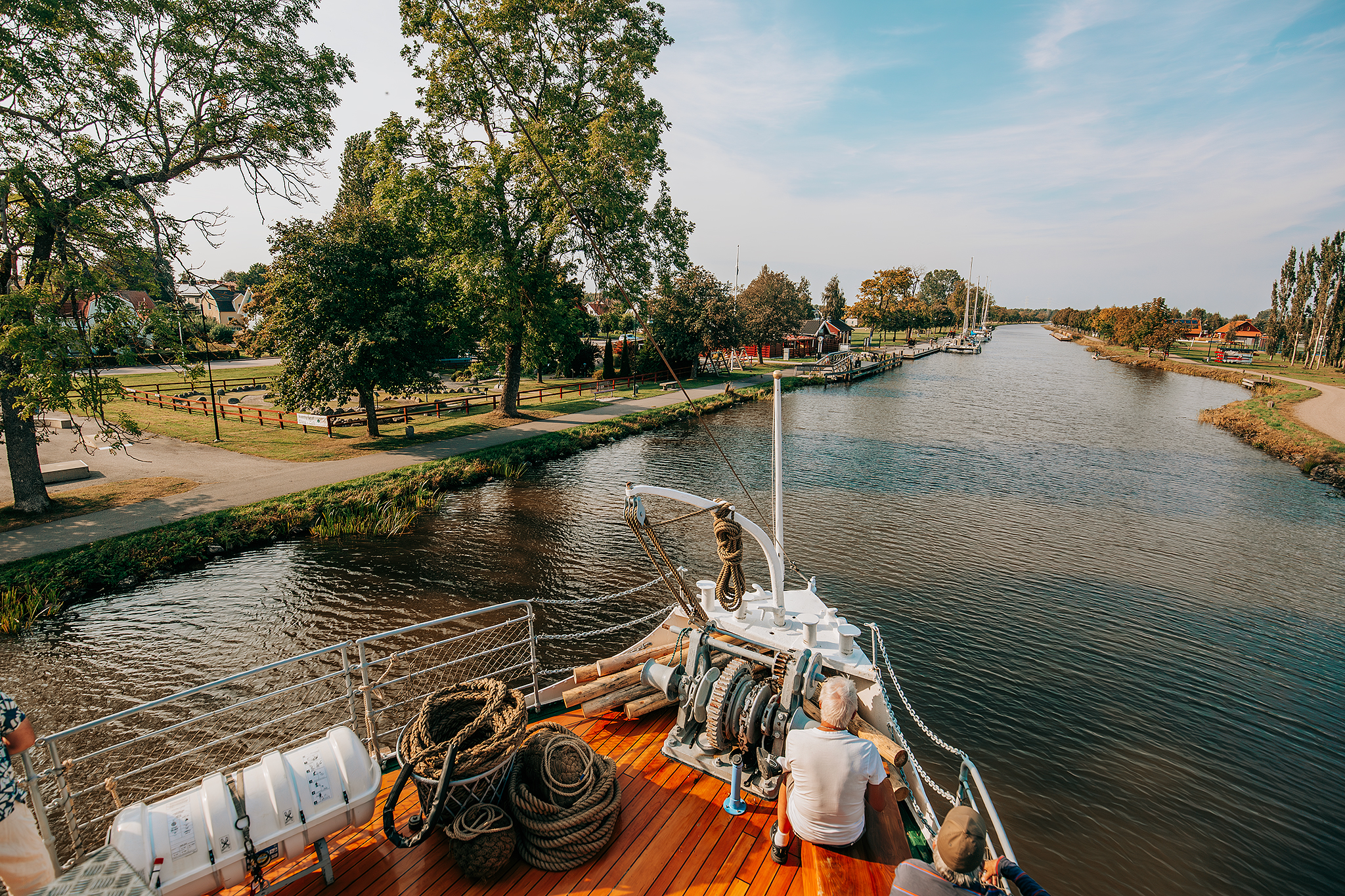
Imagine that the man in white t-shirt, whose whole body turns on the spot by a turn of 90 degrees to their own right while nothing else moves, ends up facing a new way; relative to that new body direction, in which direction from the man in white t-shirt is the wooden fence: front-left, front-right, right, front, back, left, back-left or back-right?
back-left

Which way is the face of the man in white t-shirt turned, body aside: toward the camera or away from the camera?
away from the camera

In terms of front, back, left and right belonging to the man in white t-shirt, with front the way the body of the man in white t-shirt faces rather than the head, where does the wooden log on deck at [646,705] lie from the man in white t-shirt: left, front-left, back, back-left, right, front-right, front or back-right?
front-left

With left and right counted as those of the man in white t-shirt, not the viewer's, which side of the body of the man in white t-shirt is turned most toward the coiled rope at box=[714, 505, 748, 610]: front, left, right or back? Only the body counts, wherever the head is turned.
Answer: front

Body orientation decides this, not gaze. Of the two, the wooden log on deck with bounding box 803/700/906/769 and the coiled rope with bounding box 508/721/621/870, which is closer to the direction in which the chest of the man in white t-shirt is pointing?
the wooden log on deck

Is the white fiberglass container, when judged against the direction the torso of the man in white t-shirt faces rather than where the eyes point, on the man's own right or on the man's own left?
on the man's own left

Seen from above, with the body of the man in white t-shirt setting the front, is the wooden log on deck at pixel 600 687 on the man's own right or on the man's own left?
on the man's own left

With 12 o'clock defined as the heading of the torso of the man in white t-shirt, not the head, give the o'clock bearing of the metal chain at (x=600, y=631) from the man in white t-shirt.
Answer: The metal chain is roughly at 11 o'clock from the man in white t-shirt.

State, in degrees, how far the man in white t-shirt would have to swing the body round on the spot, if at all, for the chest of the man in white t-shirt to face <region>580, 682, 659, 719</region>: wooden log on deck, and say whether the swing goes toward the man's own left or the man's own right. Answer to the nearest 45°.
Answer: approximately 45° to the man's own left

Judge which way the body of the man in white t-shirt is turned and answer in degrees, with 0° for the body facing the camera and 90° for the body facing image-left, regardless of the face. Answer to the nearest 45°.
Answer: approximately 180°

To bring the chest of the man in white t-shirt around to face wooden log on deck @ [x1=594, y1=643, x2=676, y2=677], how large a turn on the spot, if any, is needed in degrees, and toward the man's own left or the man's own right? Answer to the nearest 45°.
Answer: approximately 45° to the man's own left

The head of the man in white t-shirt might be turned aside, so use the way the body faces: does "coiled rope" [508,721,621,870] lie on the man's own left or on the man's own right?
on the man's own left

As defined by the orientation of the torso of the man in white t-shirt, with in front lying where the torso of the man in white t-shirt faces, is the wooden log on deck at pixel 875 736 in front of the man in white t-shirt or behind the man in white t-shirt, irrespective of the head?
in front
